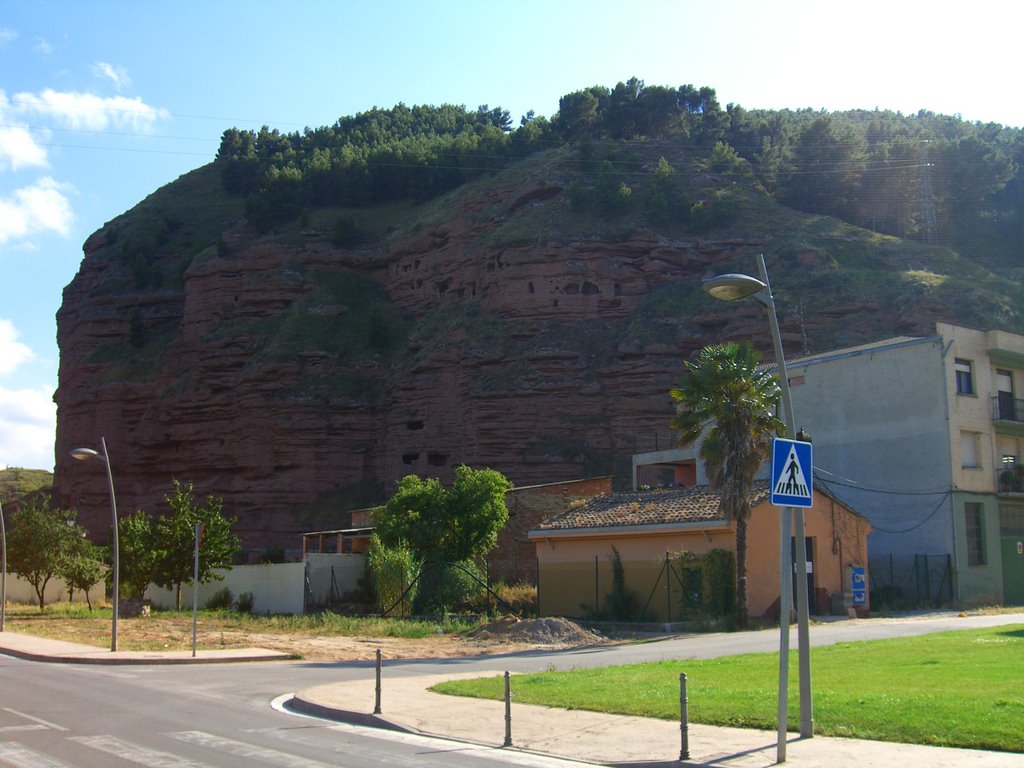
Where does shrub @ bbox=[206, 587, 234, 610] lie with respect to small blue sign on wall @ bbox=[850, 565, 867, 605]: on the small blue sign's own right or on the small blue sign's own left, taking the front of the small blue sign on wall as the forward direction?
on the small blue sign's own right

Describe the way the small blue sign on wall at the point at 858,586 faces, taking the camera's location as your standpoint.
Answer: facing the viewer

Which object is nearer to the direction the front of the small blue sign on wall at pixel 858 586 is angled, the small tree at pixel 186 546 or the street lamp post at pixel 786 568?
the street lamp post

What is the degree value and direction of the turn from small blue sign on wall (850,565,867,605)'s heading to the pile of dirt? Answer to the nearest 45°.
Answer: approximately 45° to its right

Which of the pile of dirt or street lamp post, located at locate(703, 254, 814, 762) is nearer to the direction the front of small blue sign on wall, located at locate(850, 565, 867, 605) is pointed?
the street lamp post

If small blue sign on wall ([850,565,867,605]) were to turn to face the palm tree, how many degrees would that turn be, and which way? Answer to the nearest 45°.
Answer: approximately 45° to its right

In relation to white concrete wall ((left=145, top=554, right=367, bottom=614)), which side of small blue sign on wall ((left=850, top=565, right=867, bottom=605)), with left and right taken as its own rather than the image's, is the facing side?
right

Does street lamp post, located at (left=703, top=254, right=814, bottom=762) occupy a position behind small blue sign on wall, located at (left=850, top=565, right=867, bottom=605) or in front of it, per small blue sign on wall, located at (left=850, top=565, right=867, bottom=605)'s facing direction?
in front

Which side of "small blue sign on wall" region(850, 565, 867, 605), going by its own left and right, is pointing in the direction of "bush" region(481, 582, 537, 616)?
right

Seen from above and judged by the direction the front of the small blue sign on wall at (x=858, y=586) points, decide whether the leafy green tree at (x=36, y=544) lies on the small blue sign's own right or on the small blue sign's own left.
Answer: on the small blue sign's own right

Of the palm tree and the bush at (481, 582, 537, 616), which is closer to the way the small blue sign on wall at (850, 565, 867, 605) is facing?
the palm tree
